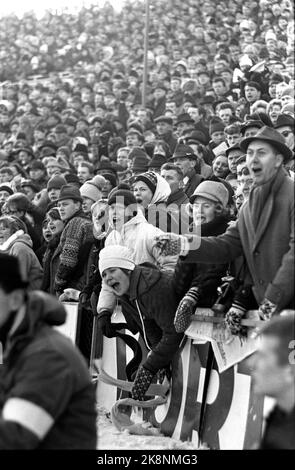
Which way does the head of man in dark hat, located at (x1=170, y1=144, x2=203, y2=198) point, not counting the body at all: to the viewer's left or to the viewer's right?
to the viewer's left

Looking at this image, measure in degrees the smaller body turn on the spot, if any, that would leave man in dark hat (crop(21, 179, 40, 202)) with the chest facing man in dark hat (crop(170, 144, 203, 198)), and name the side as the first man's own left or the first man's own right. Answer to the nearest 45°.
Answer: approximately 90° to the first man's own left

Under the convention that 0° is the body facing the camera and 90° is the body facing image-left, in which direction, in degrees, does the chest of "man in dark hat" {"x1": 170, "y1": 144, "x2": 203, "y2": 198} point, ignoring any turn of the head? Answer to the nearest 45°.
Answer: approximately 45°

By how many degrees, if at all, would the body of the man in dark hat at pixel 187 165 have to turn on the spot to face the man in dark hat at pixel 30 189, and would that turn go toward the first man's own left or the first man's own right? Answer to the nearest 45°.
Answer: approximately 90° to the first man's own right

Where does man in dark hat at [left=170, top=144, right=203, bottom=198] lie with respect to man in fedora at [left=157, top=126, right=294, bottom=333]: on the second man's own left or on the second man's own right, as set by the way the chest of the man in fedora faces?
on the second man's own right

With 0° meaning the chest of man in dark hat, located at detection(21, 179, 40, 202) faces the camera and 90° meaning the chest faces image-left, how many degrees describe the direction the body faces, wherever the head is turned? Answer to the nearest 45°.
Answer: approximately 45°

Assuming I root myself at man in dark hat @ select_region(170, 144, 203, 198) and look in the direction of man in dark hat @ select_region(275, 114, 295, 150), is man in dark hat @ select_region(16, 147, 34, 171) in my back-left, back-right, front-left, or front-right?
back-left
